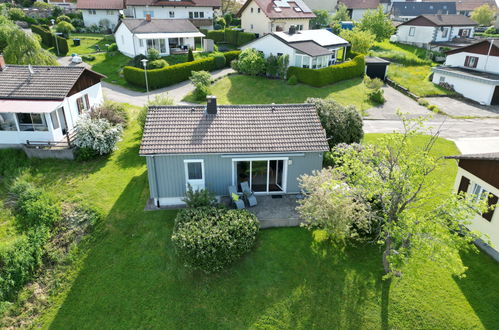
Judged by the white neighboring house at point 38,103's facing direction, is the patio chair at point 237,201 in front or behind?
in front

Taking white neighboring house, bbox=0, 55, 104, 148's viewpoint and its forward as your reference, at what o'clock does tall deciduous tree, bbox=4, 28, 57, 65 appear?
The tall deciduous tree is roughly at 6 o'clock from the white neighboring house.

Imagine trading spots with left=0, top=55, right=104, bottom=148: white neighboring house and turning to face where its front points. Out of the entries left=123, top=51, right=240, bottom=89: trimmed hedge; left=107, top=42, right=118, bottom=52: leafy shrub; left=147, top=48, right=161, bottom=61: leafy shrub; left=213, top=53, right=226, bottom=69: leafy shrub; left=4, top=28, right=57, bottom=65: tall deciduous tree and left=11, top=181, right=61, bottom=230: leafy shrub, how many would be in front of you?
1

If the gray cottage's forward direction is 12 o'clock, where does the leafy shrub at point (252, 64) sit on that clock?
The leafy shrub is roughly at 6 o'clock from the gray cottage.

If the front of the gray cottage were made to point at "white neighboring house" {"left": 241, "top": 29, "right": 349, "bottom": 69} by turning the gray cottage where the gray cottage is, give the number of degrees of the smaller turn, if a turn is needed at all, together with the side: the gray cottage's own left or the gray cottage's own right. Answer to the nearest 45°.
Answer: approximately 180°

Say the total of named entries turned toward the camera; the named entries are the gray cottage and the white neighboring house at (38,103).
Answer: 2

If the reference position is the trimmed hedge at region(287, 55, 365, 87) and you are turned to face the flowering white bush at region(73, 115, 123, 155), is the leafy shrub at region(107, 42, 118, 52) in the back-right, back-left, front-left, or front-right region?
front-right

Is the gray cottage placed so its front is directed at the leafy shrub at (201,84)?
no

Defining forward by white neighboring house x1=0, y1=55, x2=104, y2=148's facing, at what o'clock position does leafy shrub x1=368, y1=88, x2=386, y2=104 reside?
The leafy shrub is roughly at 9 o'clock from the white neighboring house.

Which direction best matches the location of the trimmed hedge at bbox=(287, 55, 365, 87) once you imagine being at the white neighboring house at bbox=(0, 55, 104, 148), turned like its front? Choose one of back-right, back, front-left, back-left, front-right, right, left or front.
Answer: left

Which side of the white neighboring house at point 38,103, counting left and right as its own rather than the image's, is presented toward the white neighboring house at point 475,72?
left

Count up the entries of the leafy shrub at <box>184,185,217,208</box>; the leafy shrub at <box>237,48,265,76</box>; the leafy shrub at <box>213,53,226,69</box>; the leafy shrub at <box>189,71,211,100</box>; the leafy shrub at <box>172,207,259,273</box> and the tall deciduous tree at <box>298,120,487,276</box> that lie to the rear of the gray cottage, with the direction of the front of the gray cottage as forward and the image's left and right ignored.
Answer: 3

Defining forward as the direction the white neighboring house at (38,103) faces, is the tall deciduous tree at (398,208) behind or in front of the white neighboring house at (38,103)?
in front

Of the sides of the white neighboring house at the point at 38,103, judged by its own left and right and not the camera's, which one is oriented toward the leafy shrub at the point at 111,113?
left

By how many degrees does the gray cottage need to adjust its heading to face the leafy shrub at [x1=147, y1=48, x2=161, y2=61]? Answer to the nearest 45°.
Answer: approximately 180°

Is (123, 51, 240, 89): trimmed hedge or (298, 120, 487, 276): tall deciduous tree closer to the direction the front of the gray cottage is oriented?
the tall deciduous tree

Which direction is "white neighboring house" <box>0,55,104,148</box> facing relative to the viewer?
toward the camera

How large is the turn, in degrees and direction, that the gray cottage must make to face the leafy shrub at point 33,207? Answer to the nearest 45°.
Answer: approximately 90° to its right

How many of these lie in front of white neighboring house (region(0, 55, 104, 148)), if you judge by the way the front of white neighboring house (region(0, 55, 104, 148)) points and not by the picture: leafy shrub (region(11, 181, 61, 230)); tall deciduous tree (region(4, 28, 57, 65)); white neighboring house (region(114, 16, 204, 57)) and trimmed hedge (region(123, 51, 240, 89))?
1

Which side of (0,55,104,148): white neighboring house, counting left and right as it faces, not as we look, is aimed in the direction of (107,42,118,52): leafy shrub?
back

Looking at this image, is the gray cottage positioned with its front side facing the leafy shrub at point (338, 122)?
no

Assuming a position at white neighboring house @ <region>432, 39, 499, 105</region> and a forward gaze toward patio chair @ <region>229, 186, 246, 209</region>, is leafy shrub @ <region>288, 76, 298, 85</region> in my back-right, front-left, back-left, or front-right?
front-right
